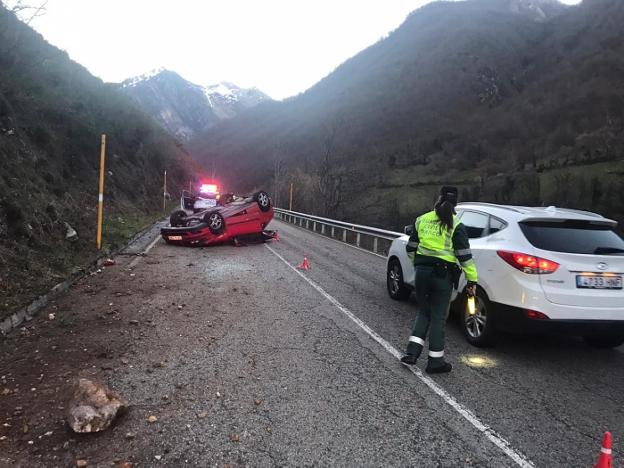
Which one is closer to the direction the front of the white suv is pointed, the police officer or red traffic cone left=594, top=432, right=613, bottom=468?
the police officer

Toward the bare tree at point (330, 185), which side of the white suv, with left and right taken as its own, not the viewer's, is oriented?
front

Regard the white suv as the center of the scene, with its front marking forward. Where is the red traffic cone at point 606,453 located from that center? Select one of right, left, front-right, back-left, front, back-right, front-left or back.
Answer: back-left

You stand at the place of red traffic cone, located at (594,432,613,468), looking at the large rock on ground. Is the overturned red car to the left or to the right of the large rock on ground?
right

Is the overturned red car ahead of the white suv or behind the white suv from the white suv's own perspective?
ahead

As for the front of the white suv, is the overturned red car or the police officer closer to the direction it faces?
the overturned red car

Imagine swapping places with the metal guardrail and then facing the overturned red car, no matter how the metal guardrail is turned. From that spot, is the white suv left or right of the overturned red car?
left

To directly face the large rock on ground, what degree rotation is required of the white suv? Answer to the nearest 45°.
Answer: approximately 90° to its left

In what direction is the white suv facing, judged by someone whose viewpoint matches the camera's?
facing away from the viewer and to the left of the viewer

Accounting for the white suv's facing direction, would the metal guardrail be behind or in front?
in front

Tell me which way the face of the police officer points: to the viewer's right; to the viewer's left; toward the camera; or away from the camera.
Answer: away from the camera

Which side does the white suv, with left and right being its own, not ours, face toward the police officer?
left
